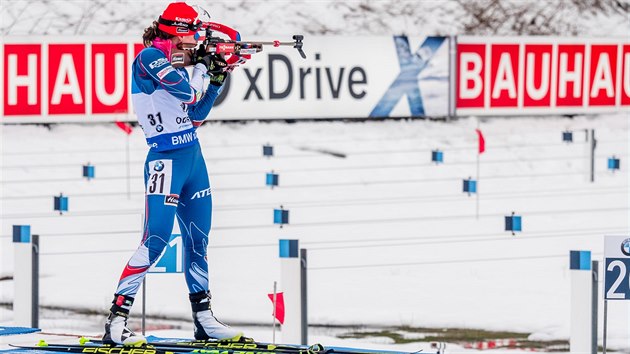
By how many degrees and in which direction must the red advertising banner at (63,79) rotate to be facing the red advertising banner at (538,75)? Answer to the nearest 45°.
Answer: approximately 90° to its left

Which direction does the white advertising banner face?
toward the camera

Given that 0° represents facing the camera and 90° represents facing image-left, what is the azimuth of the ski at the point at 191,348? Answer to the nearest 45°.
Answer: approximately 270°

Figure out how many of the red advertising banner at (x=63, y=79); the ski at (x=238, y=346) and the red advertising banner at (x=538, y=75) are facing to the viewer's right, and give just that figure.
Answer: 1

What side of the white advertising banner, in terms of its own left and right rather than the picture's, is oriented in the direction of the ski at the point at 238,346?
front

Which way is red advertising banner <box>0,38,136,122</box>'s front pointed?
toward the camera

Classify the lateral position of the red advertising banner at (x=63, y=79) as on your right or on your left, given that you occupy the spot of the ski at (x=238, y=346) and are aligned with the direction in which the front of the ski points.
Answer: on your left

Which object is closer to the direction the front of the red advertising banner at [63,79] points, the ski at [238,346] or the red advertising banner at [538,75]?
the ski

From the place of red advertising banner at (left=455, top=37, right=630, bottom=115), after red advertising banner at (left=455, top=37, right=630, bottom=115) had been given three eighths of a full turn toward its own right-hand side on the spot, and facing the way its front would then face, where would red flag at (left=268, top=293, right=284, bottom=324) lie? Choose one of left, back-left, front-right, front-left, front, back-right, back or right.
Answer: back-left

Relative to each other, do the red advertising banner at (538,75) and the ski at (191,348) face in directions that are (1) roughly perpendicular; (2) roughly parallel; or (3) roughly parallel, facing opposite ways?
roughly perpendicular

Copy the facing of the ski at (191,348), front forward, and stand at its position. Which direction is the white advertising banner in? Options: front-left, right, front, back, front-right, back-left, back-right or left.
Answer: left

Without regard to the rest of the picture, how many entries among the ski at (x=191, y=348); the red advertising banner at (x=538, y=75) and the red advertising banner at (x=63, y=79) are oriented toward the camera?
2

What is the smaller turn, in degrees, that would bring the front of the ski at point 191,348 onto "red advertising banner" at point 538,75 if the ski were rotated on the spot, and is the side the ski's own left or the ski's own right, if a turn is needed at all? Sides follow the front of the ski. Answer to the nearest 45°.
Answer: approximately 90° to the ski's own left

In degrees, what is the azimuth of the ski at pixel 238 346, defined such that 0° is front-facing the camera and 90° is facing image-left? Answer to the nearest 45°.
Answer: approximately 270°

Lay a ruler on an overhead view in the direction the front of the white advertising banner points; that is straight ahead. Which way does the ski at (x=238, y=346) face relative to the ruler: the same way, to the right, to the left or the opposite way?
to the left

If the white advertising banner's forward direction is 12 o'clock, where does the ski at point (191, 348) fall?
The ski is roughly at 12 o'clock from the white advertising banner.

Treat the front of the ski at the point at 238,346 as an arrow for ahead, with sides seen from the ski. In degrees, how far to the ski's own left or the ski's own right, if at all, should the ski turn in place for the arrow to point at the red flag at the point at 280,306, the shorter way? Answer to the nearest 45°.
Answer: approximately 90° to the ski's own left

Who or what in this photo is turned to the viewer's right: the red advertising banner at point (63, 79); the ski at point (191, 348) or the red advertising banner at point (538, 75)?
the ski
